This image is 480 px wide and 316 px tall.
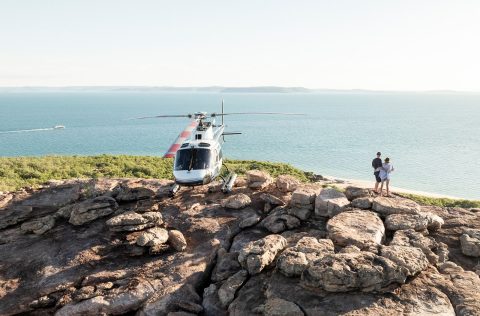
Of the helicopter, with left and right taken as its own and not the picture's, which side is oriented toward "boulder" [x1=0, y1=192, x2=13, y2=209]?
right

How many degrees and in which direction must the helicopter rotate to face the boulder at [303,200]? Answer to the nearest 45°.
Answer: approximately 45° to its left

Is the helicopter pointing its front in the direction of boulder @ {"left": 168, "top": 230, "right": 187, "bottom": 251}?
yes

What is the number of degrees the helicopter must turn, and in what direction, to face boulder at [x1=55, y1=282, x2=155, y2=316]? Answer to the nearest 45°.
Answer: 0° — it already faces it

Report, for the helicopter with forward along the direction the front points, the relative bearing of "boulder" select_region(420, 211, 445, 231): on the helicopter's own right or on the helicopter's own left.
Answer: on the helicopter's own left

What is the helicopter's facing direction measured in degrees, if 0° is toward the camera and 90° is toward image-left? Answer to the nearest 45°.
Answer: approximately 0°

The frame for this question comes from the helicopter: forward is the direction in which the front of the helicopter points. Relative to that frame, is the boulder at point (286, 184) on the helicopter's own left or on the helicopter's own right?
on the helicopter's own left

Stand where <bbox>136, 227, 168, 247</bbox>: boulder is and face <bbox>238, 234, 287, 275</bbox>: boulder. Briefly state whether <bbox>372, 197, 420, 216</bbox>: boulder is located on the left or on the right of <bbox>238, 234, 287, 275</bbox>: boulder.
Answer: left

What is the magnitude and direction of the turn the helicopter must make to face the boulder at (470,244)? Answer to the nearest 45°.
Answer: approximately 45° to its left

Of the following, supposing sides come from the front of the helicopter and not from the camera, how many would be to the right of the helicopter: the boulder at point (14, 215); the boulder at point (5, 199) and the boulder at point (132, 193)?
3

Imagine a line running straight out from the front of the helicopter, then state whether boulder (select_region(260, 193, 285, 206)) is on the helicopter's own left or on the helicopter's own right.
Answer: on the helicopter's own left

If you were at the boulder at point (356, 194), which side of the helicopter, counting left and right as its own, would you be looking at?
left

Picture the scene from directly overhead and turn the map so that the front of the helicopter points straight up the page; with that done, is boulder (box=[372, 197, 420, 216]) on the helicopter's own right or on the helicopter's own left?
on the helicopter's own left

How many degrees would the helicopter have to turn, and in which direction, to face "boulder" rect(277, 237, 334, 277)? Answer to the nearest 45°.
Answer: approximately 45° to its left

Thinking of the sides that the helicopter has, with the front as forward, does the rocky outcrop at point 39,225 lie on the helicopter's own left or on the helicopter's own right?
on the helicopter's own right

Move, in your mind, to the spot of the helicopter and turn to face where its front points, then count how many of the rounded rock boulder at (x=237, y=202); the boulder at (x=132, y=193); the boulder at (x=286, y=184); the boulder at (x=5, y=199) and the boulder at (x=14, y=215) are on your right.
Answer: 3
